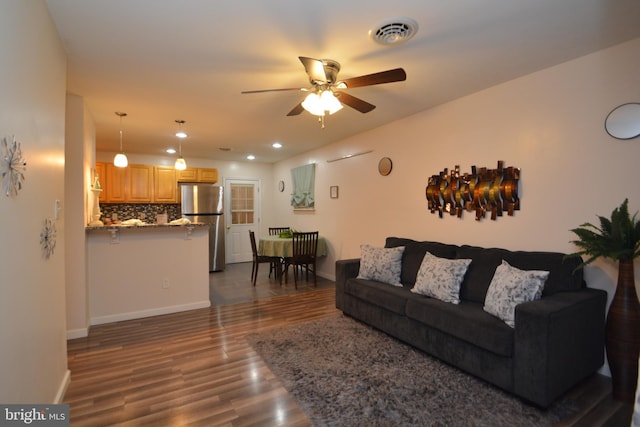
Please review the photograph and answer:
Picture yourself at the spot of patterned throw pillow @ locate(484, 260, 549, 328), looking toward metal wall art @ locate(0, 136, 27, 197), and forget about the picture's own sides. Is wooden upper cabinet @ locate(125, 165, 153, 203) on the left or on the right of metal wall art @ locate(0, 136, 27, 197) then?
right

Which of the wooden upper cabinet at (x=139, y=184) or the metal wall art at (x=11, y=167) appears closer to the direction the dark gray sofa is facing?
the metal wall art

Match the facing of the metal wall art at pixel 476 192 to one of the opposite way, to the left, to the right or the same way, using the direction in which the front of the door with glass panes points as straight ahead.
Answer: to the right

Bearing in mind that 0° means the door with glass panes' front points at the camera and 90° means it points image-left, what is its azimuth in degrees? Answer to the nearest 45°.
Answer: approximately 0°

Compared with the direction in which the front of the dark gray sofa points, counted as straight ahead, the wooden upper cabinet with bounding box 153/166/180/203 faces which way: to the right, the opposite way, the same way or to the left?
to the left

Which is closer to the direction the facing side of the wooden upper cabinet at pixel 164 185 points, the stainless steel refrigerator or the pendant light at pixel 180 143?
the pendant light

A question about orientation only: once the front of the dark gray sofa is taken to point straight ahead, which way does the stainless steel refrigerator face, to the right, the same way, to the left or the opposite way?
to the left

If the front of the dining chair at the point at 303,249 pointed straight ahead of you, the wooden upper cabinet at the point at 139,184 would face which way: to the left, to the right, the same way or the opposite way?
the opposite way

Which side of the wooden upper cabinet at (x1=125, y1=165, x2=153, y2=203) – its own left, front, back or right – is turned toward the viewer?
front

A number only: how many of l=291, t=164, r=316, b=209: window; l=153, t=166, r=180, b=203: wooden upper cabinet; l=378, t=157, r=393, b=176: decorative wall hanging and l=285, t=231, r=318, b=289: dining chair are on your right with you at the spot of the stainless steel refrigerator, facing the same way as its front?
1

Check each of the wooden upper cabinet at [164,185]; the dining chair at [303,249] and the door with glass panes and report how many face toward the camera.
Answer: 2

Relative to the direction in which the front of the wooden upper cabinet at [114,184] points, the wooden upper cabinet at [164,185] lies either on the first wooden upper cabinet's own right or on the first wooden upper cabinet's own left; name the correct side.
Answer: on the first wooden upper cabinet's own left

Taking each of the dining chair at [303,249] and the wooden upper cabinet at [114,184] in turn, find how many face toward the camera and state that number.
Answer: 1

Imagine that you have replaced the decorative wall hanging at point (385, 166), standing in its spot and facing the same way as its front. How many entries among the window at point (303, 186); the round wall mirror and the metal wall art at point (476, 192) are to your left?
2

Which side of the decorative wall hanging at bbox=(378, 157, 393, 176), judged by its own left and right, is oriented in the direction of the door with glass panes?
right

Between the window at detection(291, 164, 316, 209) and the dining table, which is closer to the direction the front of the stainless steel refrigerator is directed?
the dining table

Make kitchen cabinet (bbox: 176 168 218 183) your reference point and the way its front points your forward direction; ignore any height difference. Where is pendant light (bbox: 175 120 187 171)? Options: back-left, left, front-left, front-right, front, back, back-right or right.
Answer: front

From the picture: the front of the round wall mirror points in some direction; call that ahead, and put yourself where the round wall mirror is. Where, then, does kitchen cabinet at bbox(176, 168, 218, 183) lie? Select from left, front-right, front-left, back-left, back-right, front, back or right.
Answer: front-right
